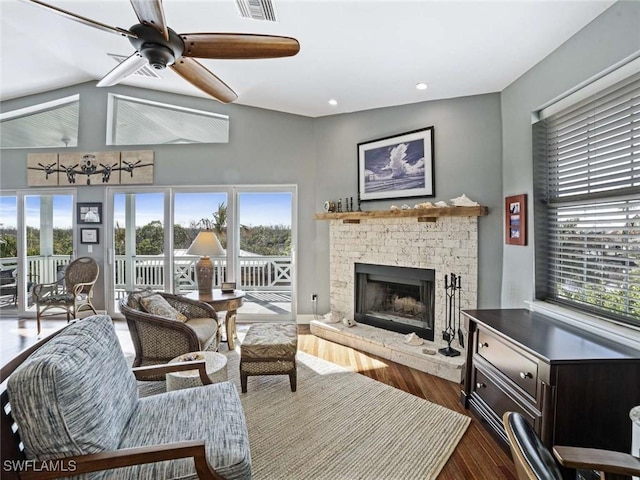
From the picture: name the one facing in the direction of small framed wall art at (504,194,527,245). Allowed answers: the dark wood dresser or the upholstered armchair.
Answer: the upholstered armchair

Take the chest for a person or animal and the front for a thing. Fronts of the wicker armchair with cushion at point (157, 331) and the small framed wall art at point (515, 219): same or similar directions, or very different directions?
very different directions

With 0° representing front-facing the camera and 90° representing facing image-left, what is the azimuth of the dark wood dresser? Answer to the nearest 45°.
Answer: approximately 45°

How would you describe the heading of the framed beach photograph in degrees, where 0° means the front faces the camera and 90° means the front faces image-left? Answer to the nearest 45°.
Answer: approximately 45°

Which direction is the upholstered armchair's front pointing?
to the viewer's right

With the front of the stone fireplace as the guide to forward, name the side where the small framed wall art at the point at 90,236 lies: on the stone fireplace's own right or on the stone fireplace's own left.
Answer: on the stone fireplace's own right

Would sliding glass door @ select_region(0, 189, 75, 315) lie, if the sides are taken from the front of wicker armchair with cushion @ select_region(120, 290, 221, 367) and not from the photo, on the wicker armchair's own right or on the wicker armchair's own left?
on the wicker armchair's own left

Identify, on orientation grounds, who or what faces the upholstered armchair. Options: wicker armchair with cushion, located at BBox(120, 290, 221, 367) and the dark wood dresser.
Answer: the dark wood dresser

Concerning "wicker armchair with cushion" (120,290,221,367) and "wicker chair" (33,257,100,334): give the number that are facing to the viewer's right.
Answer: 1

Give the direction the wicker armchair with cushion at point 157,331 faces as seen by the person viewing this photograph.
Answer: facing to the right of the viewer

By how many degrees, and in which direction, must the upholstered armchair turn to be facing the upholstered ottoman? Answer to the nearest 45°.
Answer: approximately 45° to its left

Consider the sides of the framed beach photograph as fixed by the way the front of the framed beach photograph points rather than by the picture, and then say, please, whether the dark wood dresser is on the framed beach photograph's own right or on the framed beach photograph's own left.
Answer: on the framed beach photograph's own left

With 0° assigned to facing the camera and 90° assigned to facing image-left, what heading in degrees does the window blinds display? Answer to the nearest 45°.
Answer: approximately 45°

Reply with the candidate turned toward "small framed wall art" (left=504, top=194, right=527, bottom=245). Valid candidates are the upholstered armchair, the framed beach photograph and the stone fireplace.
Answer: the upholstered armchair

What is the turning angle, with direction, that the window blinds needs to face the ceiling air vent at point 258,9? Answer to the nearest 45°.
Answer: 0° — it already faces it

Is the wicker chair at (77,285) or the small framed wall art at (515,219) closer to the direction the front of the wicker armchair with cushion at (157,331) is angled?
the small framed wall art

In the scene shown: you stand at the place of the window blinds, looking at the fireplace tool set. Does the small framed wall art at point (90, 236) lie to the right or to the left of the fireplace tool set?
left
